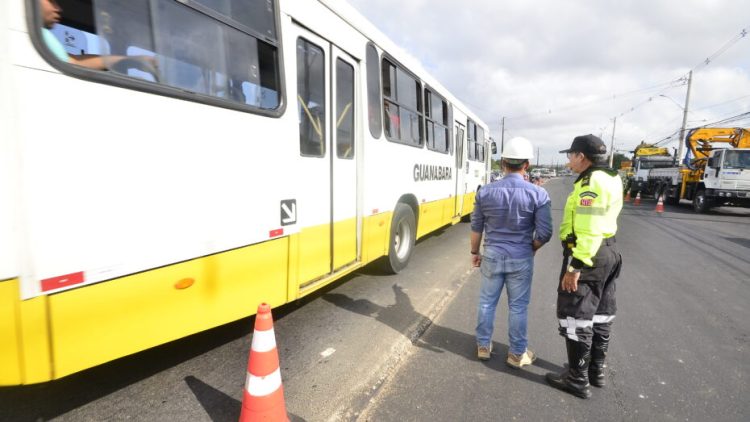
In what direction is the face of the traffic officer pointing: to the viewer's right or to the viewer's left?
to the viewer's left

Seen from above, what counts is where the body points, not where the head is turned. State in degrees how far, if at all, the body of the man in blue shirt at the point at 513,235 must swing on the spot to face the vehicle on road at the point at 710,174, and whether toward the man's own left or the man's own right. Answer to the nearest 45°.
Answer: approximately 45° to the man's own right

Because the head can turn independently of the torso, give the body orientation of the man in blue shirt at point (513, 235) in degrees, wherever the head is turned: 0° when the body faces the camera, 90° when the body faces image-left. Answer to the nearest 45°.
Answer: approximately 180°

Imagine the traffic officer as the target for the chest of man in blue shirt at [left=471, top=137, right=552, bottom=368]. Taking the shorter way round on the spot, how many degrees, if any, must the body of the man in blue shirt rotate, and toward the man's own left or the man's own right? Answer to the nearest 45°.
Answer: approximately 90° to the man's own right

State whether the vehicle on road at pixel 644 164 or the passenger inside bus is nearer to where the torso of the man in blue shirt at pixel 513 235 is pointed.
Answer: the vehicle on road

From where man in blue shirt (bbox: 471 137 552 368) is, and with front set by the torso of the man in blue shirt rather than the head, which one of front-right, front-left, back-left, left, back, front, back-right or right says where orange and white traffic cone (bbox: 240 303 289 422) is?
back-left

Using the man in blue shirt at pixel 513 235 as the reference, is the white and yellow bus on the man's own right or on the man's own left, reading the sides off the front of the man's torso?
on the man's own left

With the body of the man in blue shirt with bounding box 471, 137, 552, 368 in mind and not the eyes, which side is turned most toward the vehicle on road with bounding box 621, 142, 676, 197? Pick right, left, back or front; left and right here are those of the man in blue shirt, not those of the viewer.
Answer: front

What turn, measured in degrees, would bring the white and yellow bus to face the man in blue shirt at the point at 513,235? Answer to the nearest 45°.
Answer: approximately 135° to its right

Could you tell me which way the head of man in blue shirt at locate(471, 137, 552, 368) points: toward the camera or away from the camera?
away from the camera

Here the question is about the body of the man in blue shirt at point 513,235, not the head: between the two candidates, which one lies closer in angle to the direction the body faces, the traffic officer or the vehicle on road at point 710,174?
the vehicle on road

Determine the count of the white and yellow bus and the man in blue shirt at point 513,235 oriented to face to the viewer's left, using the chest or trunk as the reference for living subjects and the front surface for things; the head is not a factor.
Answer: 0

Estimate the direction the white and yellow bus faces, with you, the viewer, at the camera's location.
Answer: facing away from the viewer and to the right of the viewer
